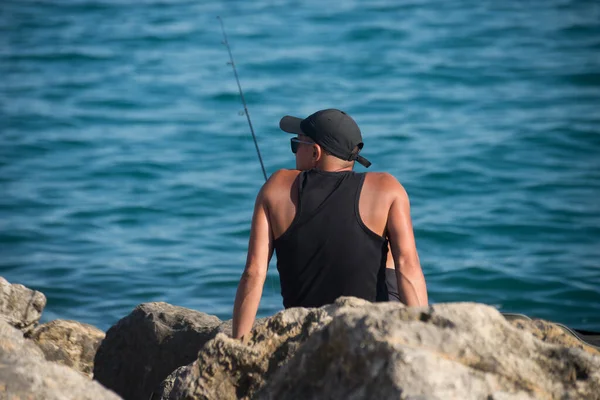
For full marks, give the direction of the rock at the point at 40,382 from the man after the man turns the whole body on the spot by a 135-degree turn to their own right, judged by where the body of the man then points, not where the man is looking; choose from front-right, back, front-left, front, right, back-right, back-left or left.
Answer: right

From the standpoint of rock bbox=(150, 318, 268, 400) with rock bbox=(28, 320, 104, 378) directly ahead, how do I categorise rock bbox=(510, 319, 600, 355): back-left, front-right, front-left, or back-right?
back-right

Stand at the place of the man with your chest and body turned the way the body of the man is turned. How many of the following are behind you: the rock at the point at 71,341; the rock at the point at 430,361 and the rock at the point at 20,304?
1

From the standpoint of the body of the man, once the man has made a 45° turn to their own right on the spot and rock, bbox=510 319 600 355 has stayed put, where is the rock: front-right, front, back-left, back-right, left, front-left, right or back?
right

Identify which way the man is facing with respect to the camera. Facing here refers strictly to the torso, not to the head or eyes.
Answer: away from the camera

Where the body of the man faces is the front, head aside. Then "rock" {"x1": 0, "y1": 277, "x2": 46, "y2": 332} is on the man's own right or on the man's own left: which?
on the man's own left

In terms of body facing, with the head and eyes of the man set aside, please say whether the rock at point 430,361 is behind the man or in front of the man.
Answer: behind
